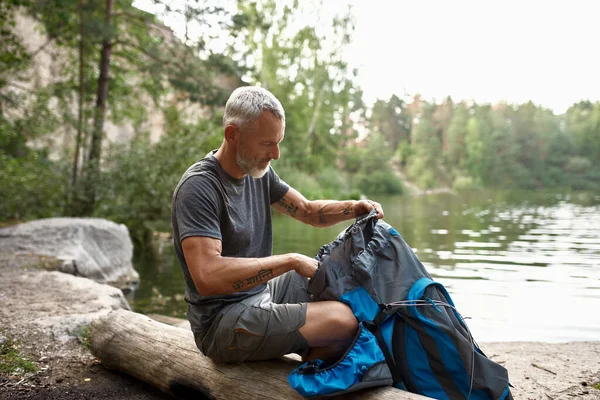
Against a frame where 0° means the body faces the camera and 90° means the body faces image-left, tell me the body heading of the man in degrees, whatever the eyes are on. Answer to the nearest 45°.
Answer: approximately 315°

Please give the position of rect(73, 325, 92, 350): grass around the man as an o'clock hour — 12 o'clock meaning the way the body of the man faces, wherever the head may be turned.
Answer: The grass is roughly at 6 o'clock from the man.

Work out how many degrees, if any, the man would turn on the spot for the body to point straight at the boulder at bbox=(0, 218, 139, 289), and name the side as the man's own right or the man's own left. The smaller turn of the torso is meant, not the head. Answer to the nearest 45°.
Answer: approximately 180°
